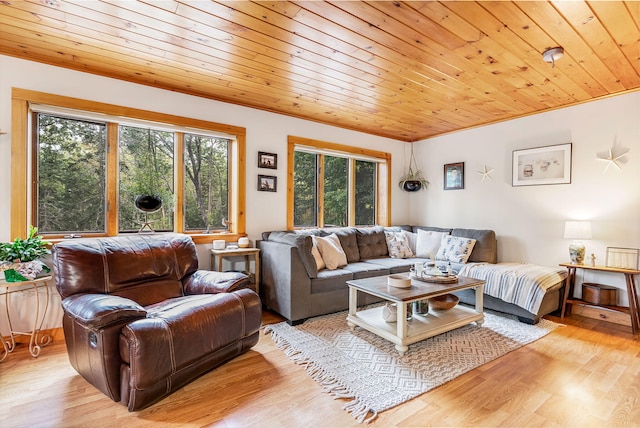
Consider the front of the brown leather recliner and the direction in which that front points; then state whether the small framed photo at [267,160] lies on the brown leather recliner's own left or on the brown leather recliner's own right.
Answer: on the brown leather recliner's own left

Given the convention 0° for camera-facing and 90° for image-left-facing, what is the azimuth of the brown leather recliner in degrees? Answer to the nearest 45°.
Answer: approximately 315°

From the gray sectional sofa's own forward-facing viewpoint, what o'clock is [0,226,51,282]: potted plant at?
The potted plant is roughly at 3 o'clock from the gray sectional sofa.

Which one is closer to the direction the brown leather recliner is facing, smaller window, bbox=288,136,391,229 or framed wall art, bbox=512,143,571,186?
the framed wall art

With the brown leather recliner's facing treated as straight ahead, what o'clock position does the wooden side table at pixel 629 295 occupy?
The wooden side table is roughly at 11 o'clock from the brown leather recliner.

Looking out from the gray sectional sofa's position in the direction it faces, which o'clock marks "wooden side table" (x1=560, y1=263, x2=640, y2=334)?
The wooden side table is roughly at 10 o'clock from the gray sectional sofa.

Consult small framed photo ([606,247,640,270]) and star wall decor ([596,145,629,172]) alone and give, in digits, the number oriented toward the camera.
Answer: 2

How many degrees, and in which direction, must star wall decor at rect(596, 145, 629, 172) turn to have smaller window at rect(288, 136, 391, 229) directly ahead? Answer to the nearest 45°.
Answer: approximately 90° to its right

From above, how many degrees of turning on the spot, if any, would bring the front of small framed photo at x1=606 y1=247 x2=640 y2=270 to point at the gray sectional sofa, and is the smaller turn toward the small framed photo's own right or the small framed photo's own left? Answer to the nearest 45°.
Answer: approximately 45° to the small framed photo's own right

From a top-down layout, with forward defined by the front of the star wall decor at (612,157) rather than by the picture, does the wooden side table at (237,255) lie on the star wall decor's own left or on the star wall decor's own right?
on the star wall decor's own right

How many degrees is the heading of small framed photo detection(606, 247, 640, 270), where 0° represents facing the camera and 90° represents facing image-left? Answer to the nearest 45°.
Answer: approximately 0°

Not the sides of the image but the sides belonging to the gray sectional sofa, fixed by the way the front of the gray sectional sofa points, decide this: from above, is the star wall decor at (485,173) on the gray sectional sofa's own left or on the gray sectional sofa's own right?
on the gray sectional sofa's own left
